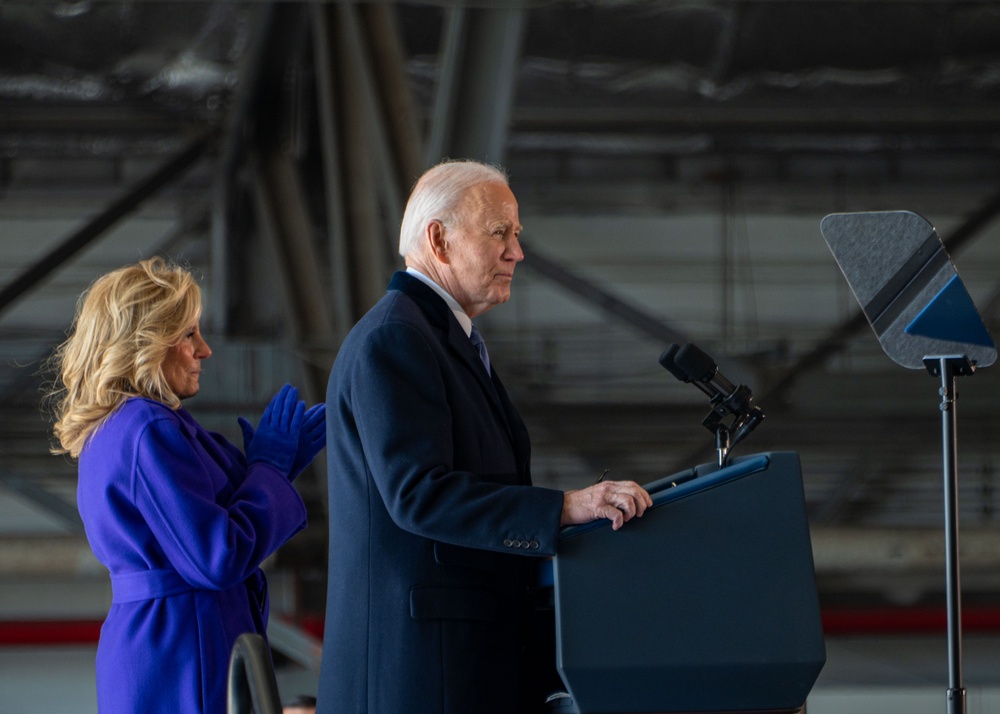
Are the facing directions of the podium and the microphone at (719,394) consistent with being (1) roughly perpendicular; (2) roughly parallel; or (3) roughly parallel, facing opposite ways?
roughly parallel, facing opposite ways

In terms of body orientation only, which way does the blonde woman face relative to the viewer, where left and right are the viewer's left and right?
facing to the right of the viewer

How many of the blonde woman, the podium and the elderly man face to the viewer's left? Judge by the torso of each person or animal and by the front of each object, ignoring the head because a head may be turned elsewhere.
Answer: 0

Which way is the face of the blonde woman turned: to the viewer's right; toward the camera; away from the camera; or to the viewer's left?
to the viewer's right

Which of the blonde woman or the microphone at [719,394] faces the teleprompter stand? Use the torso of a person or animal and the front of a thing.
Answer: the blonde woman

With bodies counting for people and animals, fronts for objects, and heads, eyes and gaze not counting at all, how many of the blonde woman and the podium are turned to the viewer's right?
2

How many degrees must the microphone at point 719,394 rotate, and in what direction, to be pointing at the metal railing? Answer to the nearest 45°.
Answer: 0° — it already faces it

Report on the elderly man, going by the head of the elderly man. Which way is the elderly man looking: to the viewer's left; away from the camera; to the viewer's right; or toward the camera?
to the viewer's right

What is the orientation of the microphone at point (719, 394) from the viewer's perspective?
to the viewer's left

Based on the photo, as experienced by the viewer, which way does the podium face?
facing to the right of the viewer

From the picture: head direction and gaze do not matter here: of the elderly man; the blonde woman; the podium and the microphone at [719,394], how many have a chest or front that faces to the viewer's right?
3
